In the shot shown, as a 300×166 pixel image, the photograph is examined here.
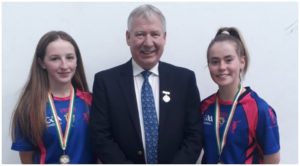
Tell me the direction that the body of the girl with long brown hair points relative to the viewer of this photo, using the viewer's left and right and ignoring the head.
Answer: facing the viewer and to the right of the viewer
